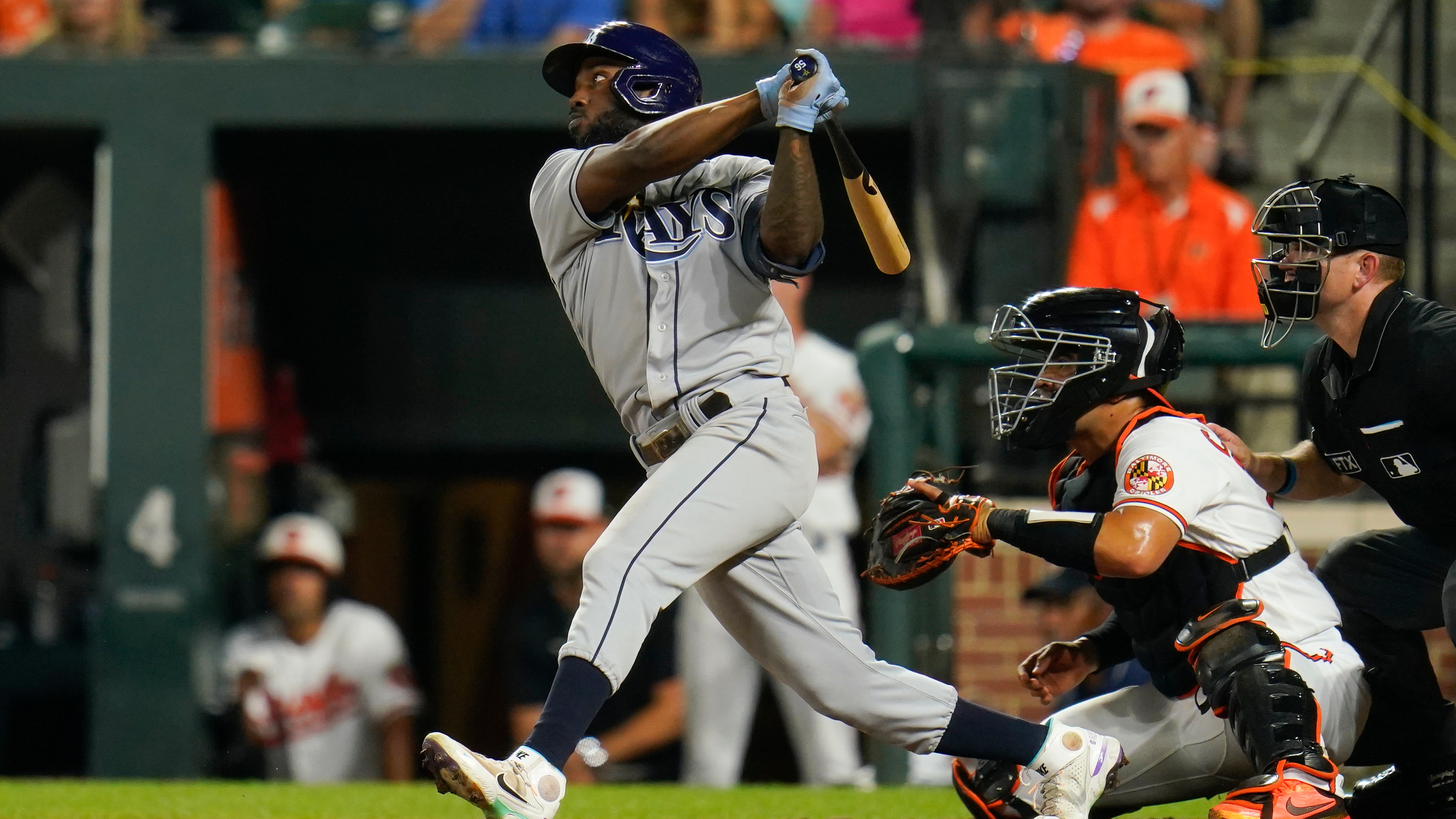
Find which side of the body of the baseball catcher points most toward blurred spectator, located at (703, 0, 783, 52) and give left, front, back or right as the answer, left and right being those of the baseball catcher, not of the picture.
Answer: right

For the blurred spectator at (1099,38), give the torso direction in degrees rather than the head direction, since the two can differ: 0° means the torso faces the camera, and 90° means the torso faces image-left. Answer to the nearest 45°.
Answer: approximately 0°

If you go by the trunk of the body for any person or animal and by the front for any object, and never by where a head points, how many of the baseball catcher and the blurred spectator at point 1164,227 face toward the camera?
1

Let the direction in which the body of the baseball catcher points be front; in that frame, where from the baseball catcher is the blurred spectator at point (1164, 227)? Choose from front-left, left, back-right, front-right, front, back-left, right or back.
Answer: right

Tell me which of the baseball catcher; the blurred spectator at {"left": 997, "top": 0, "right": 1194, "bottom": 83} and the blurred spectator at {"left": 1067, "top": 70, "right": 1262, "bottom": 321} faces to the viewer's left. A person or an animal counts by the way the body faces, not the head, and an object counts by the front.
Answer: the baseball catcher

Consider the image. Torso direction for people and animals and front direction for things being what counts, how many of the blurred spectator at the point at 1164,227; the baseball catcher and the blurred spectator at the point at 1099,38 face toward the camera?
2

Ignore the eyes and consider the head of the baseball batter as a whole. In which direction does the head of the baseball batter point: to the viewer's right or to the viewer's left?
to the viewer's left

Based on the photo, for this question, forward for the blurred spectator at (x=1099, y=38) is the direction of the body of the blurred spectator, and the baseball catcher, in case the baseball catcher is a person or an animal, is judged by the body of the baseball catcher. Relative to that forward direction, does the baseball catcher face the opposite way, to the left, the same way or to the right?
to the right

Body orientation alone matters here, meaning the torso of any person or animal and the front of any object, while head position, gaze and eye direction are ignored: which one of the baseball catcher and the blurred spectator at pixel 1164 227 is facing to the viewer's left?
the baseball catcher

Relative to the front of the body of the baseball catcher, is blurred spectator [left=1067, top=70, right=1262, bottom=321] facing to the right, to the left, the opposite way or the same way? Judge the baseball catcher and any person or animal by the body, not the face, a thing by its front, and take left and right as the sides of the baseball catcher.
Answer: to the left

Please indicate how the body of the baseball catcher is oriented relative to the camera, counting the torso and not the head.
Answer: to the viewer's left

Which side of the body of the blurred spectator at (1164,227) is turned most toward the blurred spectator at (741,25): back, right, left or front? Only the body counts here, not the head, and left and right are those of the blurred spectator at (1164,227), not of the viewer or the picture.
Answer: right
